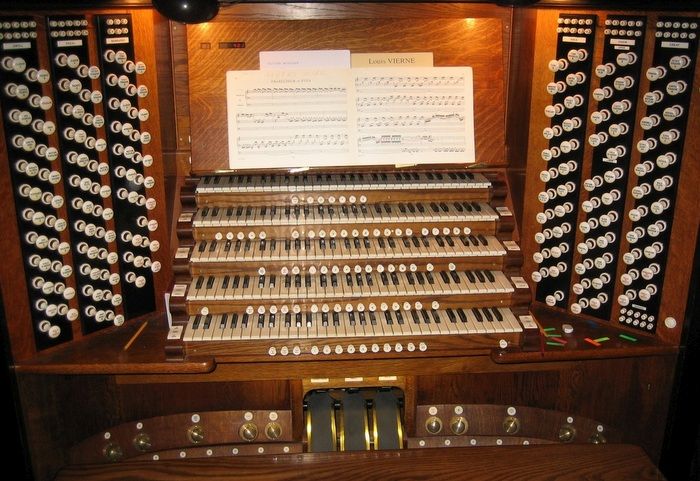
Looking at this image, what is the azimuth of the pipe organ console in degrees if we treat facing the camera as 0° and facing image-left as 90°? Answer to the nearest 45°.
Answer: approximately 0°

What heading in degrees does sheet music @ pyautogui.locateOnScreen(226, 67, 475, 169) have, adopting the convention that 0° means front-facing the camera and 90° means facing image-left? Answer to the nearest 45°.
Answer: approximately 0°
